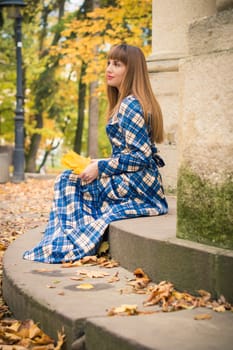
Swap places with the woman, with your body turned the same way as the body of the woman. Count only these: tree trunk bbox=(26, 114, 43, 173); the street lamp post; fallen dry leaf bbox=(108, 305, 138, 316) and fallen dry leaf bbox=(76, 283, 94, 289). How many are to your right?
2

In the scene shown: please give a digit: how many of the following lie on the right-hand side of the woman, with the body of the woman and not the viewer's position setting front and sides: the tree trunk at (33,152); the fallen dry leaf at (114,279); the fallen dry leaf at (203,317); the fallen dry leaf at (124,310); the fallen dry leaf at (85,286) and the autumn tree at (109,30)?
2

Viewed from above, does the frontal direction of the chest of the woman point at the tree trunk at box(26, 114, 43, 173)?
no

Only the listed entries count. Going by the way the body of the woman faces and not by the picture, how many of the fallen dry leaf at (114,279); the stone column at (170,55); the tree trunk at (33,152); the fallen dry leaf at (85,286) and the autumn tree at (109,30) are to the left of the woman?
2

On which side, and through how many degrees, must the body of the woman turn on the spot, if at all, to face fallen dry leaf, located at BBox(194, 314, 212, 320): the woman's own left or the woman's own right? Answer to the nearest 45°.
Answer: approximately 90° to the woman's own left

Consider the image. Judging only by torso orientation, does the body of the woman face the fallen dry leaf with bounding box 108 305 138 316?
no

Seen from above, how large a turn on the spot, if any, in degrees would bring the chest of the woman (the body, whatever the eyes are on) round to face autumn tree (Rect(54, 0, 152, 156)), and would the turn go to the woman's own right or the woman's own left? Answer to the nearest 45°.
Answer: approximately 90° to the woman's own right

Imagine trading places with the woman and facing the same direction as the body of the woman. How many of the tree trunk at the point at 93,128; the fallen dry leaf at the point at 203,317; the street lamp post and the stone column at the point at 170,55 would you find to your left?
1

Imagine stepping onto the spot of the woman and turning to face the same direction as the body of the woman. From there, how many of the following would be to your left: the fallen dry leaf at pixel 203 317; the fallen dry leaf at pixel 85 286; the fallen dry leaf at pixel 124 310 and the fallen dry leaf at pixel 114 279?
4

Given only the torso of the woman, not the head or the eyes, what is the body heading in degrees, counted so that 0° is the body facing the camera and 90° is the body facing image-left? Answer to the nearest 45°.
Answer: approximately 90°

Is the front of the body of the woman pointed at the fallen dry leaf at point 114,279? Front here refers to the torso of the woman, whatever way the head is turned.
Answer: no

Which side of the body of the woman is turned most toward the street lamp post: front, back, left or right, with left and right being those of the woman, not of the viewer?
right

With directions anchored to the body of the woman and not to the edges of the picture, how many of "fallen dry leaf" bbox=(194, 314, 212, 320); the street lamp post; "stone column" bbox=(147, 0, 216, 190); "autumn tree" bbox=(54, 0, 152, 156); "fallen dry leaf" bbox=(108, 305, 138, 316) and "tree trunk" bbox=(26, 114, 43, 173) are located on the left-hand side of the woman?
2

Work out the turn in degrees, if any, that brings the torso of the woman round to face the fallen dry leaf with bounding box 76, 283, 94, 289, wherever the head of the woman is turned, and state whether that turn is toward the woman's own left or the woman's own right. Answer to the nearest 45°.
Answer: approximately 90° to the woman's own left

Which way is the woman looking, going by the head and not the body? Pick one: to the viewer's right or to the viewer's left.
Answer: to the viewer's left

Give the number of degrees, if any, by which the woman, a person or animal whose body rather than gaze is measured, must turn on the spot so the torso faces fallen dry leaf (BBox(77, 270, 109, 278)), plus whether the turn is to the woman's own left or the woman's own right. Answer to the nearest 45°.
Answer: approximately 90° to the woman's own left
